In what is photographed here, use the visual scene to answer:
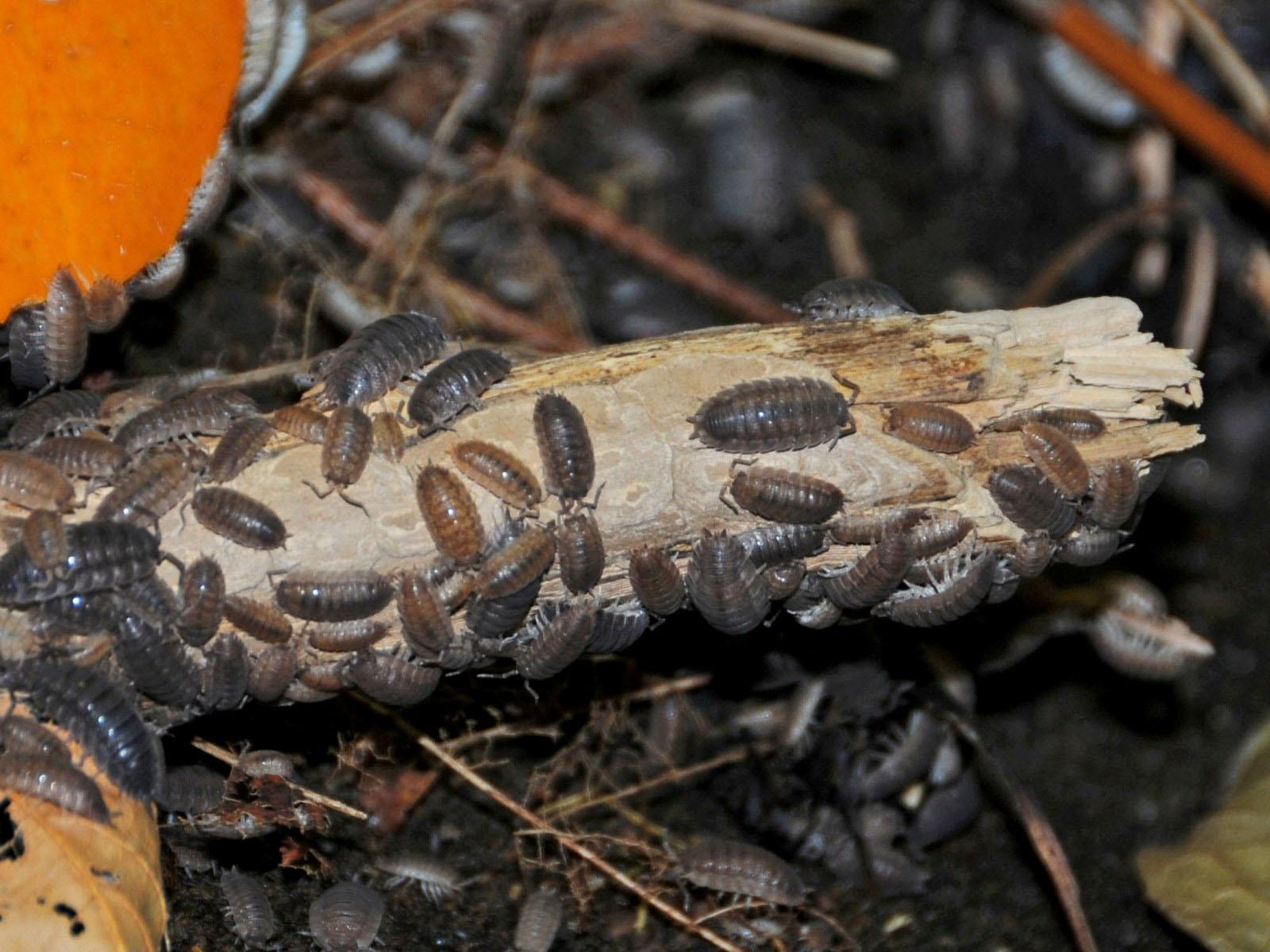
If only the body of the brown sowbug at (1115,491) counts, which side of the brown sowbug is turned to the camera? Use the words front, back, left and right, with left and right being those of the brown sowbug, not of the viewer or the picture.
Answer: back

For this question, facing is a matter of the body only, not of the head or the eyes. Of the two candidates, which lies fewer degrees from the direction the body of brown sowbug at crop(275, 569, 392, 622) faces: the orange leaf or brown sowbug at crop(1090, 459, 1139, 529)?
the orange leaf

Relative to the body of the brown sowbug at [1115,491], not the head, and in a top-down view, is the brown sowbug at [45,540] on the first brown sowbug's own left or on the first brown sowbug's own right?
on the first brown sowbug's own left

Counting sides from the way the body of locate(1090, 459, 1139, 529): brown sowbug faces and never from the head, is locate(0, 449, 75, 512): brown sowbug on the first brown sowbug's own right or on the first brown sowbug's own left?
on the first brown sowbug's own left

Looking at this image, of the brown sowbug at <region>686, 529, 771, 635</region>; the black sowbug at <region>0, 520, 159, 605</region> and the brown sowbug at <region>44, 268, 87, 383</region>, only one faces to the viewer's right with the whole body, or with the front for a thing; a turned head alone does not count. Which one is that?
the black sowbug at <region>0, 520, 159, 605</region>
